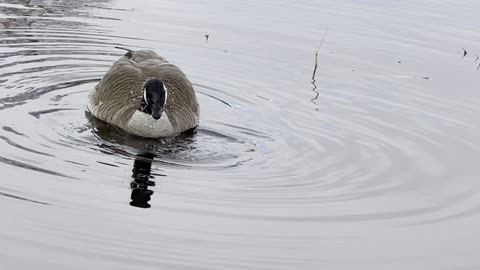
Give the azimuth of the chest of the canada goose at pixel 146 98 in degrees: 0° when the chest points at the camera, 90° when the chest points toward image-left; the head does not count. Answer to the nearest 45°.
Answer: approximately 0°
